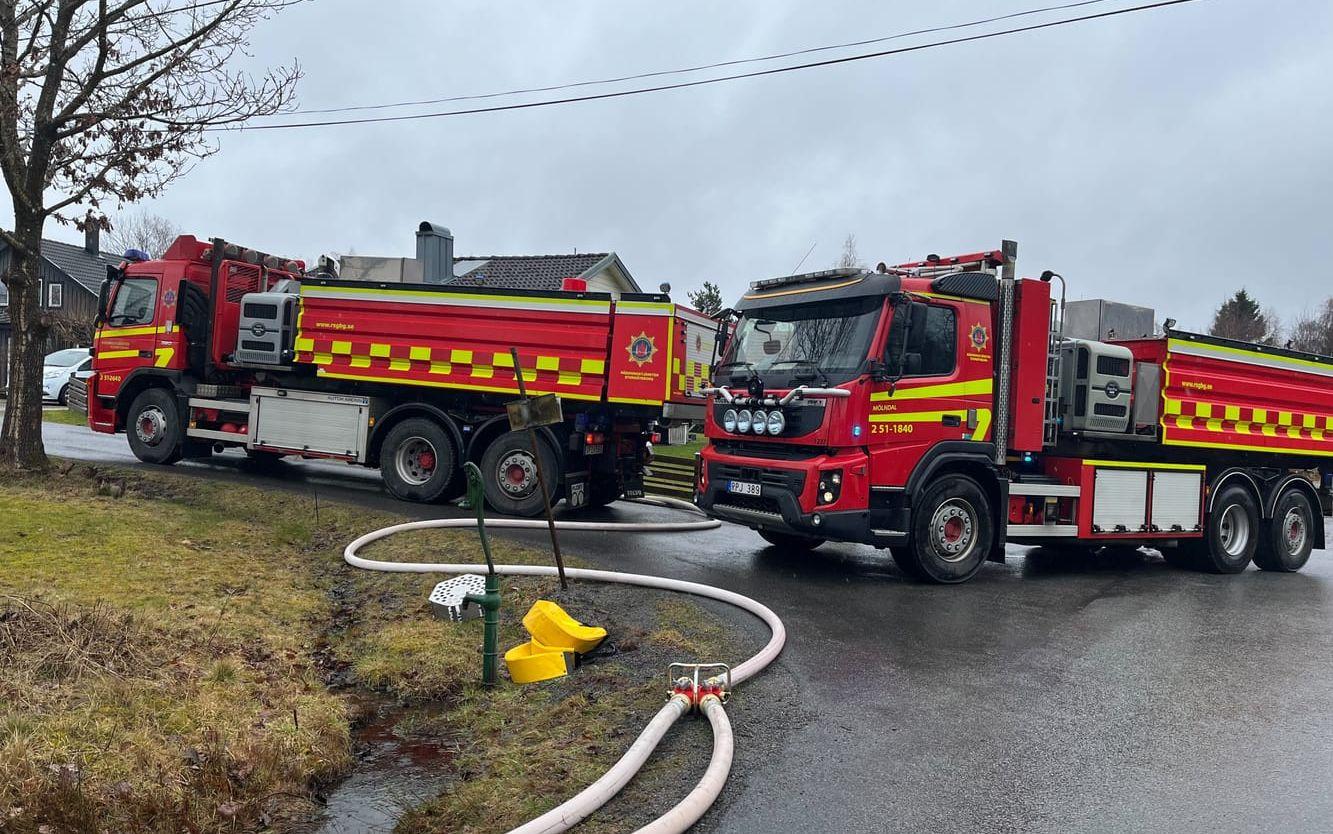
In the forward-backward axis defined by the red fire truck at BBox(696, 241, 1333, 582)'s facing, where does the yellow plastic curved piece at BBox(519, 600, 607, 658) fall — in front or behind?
in front

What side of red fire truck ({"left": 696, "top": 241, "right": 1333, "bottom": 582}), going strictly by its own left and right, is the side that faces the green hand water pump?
front

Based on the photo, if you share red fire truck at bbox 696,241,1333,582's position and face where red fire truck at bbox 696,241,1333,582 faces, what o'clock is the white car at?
The white car is roughly at 2 o'clock from the red fire truck.

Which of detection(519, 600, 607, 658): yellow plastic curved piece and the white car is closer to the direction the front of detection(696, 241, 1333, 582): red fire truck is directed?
the yellow plastic curved piece

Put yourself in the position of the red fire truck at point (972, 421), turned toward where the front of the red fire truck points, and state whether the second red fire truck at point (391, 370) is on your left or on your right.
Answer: on your right

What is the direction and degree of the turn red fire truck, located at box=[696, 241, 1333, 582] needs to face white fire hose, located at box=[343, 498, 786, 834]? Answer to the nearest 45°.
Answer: approximately 45° to its left

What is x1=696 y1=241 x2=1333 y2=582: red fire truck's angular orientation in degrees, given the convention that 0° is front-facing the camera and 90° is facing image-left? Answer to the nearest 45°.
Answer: approximately 45°
